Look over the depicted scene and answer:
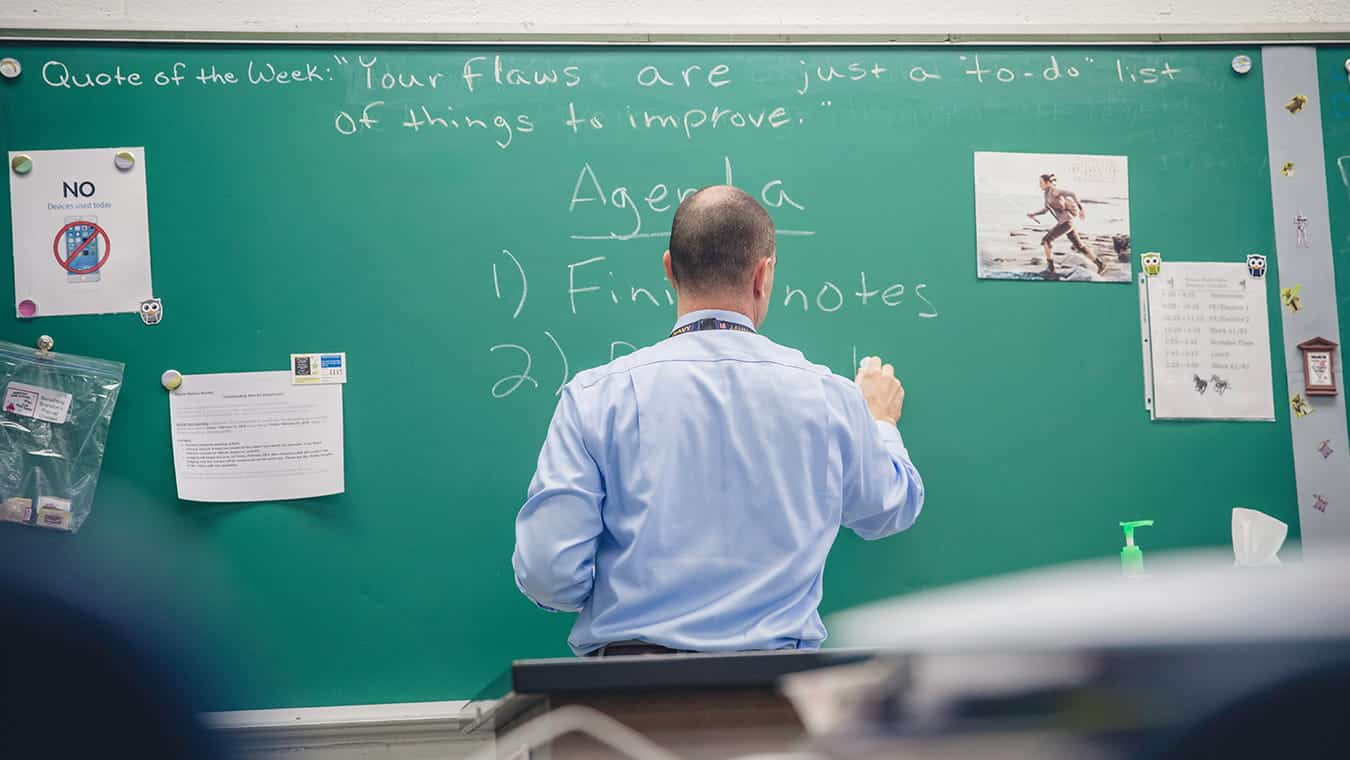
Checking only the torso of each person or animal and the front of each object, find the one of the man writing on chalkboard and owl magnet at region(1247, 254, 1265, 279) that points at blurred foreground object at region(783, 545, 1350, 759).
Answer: the owl magnet

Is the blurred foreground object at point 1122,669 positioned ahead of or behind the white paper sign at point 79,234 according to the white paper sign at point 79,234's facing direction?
ahead

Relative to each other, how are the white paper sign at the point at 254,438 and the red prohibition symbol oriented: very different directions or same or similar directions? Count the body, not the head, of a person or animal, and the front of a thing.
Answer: same or similar directions

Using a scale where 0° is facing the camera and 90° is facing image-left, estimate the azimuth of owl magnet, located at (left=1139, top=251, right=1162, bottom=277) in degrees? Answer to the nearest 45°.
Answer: approximately 0°

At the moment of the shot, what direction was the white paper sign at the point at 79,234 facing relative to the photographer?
facing the viewer

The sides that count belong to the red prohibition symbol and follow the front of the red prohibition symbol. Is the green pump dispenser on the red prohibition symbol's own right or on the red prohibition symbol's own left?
on the red prohibition symbol's own left

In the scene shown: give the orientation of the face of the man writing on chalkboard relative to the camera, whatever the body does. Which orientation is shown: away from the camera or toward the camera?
away from the camera

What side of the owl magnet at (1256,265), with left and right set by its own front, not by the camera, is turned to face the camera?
front

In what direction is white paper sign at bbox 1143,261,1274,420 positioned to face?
toward the camera

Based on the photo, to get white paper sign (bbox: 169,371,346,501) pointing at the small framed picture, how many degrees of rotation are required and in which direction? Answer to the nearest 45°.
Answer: approximately 90° to its left

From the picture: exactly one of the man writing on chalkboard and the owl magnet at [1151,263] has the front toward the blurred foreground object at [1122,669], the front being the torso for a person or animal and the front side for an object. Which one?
the owl magnet

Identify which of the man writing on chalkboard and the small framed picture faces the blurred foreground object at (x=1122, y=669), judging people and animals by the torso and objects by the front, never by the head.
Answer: the small framed picture

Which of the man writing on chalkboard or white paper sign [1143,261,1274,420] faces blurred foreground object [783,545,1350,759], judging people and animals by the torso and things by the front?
the white paper sign

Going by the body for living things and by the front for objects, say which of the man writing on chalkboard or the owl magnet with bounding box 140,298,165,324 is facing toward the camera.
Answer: the owl magnet

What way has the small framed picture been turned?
toward the camera

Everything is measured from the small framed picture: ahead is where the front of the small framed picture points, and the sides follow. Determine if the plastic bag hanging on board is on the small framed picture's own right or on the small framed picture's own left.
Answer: on the small framed picture's own right
